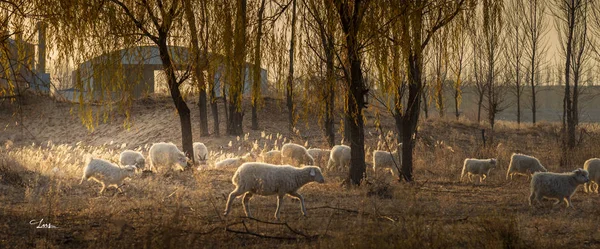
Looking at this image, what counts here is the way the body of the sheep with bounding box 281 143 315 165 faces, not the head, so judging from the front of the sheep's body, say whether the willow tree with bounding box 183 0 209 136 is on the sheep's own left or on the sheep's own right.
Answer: on the sheep's own left

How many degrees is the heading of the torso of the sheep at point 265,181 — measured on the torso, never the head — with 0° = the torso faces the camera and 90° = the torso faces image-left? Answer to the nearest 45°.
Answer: approximately 270°
